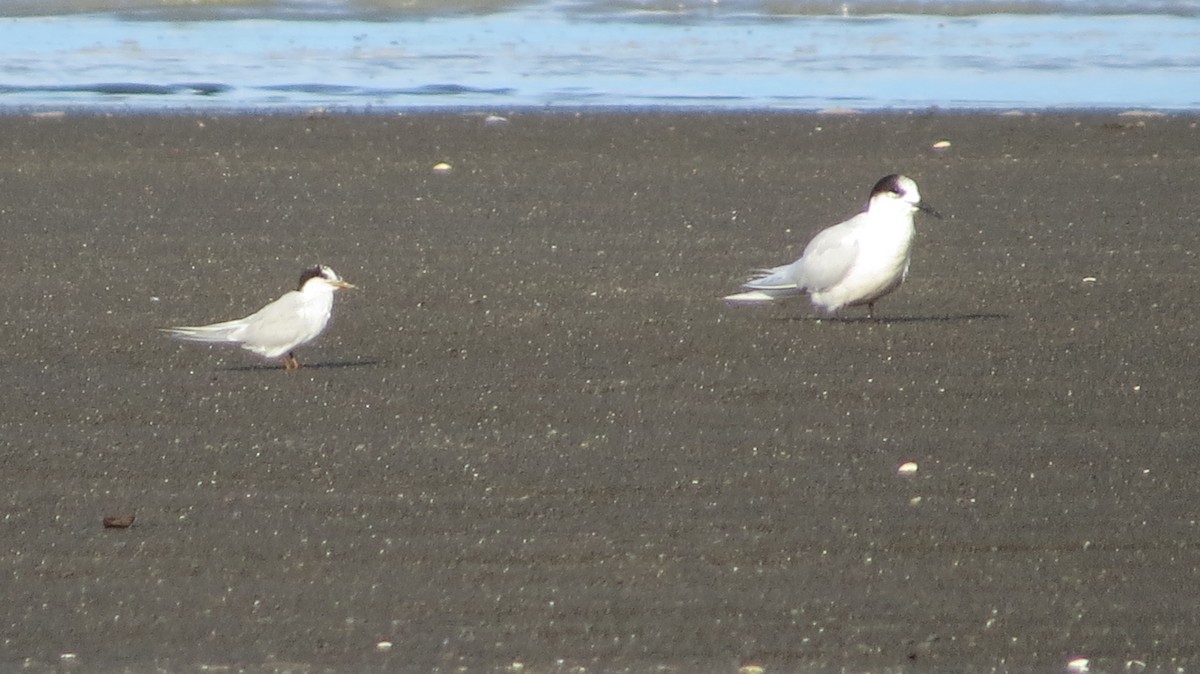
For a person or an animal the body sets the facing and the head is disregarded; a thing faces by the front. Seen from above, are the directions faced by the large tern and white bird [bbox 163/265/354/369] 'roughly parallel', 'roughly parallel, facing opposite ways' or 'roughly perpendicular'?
roughly parallel

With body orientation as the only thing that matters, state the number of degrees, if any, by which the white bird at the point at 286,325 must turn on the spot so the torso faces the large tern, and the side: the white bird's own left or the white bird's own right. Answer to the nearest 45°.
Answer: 0° — it already faces it

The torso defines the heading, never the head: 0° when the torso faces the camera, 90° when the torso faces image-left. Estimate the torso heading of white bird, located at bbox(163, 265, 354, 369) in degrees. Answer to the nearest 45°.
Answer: approximately 270°

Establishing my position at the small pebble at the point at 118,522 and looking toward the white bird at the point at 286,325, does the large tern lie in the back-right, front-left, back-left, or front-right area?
front-right

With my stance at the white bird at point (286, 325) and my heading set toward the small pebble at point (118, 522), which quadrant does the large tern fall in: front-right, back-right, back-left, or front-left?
back-left

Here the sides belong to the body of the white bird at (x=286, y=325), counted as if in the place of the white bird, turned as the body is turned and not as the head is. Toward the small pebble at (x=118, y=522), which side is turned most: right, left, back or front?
right

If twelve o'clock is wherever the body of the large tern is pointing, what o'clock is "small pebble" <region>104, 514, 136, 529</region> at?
The small pebble is roughly at 4 o'clock from the large tern.

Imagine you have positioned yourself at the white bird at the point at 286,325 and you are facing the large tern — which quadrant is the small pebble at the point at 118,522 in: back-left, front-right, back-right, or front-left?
back-right

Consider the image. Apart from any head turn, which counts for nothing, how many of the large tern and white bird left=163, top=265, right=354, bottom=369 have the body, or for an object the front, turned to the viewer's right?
2

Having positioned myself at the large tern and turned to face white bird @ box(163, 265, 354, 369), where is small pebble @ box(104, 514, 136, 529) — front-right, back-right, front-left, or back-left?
front-left

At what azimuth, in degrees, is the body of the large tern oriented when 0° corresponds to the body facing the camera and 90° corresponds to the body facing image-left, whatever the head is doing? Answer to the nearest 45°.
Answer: approximately 270°

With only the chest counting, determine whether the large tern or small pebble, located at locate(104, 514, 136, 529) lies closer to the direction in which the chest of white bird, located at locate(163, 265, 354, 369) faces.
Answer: the large tern

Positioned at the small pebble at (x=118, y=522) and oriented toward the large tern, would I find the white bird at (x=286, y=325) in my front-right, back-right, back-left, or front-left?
front-left

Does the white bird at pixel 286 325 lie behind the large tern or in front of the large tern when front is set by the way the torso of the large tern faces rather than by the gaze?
behind
